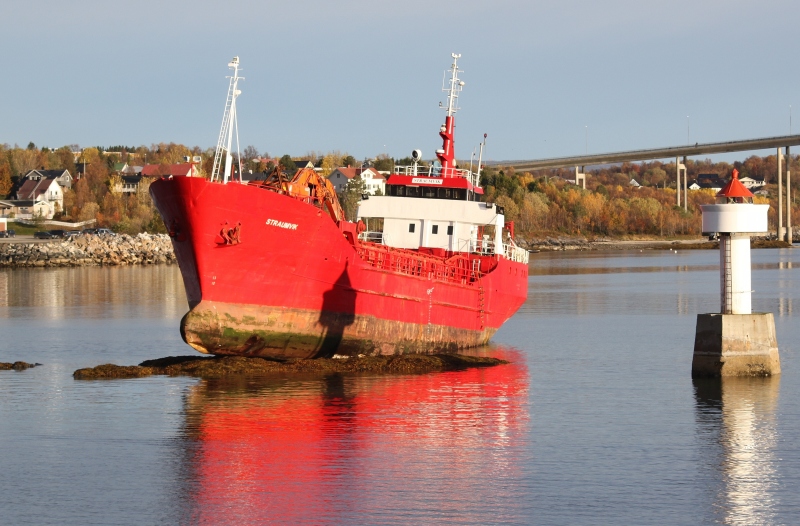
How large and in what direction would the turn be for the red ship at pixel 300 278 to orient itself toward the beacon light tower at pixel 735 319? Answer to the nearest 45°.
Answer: approximately 135° to its left

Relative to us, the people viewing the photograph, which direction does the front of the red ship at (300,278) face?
facing the viewer and to the left of the viewer

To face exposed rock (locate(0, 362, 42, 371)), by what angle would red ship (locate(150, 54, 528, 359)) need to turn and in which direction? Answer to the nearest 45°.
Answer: approximately 45° to its right

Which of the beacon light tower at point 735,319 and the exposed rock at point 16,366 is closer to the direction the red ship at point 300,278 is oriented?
the exposed rock
